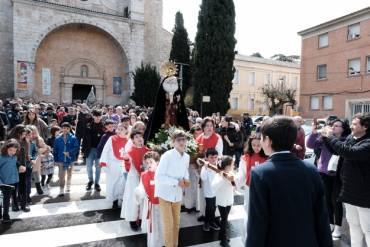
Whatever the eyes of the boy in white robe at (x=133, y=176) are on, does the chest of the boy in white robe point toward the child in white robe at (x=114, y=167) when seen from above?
no

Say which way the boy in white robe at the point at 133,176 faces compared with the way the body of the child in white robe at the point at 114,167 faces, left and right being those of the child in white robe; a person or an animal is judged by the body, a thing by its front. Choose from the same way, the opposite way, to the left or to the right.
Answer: the same way

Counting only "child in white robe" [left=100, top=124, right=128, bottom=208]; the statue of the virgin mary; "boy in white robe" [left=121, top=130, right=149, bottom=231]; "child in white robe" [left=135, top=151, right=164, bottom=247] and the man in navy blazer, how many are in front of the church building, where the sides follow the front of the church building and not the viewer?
5

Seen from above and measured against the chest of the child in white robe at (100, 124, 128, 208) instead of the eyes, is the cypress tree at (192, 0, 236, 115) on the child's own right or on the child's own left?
on the child's own left

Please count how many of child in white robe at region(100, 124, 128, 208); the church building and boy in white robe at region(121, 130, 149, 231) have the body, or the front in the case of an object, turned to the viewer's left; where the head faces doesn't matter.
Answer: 0

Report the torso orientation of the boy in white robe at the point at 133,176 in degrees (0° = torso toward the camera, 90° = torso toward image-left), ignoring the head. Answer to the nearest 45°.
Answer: approximately 315°

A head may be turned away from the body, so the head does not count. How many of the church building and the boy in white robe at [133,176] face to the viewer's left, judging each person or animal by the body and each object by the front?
0

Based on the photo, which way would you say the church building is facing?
toward the camera

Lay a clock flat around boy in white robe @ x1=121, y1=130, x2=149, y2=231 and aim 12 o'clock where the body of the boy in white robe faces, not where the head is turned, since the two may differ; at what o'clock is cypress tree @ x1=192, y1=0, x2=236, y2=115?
The cypress tree is roughly at 8 o'clock from the boy in white robe.

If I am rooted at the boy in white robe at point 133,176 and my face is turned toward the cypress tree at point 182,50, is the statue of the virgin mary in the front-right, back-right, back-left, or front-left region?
front-right

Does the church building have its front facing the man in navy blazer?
yes

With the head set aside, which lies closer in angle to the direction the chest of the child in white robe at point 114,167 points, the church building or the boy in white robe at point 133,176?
the boy in white robe

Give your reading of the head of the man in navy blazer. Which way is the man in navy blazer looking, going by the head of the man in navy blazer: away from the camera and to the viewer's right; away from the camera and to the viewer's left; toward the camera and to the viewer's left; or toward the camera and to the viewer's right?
away from the camera and to the viewer's left

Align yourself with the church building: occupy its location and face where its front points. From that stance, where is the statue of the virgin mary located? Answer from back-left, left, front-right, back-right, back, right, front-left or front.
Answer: front

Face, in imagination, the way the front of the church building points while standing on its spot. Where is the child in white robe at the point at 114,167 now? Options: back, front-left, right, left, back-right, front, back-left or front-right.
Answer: front
